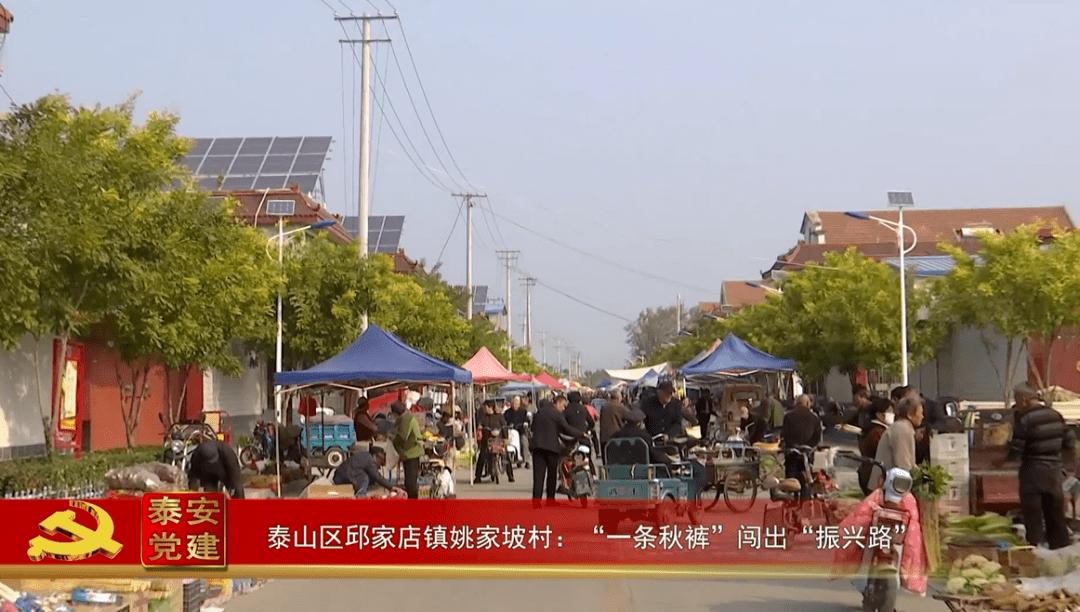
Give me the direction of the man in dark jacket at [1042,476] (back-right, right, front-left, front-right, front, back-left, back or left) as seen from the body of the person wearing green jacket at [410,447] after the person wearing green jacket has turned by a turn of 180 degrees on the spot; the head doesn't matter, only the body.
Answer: front-right

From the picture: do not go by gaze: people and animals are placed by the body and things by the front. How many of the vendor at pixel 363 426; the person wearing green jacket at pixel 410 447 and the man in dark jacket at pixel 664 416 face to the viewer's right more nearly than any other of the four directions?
1

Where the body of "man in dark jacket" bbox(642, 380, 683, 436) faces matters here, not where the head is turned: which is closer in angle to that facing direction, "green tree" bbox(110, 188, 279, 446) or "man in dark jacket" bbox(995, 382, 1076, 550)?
the man in dark jacket

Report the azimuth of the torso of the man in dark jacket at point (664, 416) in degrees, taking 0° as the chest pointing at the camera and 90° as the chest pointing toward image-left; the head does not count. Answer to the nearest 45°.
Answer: approximately 0°

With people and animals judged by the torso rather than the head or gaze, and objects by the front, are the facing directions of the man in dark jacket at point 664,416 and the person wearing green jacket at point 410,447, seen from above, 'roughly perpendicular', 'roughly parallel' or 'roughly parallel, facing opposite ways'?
roughly perpendicular

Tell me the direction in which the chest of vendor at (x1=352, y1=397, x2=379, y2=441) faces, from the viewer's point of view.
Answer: to the viewer's right

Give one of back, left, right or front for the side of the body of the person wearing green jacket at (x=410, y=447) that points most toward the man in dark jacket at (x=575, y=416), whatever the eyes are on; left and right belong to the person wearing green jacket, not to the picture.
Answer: back

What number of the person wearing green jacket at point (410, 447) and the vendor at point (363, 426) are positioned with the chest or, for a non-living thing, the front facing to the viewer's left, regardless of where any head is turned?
1

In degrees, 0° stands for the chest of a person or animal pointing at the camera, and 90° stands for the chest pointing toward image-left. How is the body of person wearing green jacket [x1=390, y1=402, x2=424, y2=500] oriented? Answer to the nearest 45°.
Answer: approximately 90°

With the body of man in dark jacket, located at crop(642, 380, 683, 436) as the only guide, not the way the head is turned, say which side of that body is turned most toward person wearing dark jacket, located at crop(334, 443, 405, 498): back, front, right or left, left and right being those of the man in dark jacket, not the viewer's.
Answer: right

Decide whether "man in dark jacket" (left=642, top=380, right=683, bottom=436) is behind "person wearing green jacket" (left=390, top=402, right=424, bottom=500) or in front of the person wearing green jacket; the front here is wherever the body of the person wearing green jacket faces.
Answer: behind
